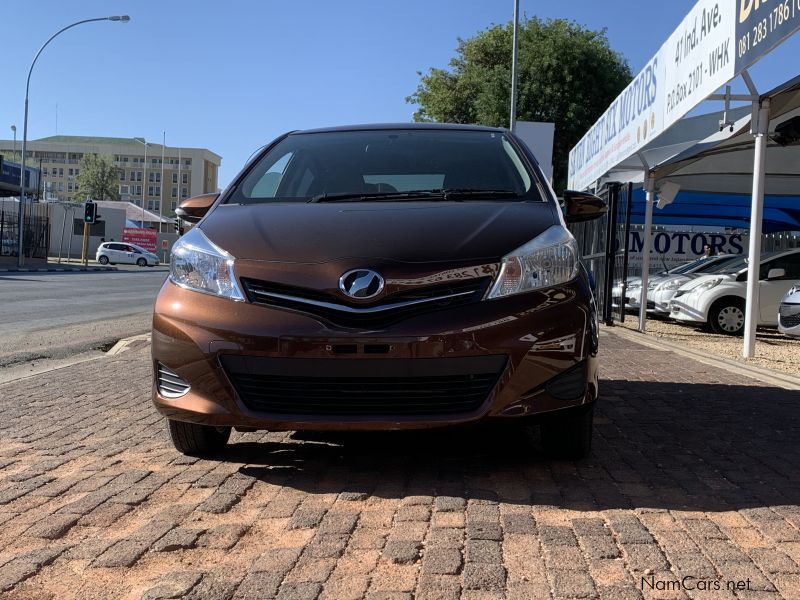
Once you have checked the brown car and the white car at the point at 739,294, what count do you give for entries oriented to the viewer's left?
1

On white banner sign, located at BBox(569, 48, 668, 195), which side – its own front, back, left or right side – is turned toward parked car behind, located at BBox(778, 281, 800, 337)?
left

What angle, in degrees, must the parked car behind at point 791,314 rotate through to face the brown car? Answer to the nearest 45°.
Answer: approximately 45° to its left

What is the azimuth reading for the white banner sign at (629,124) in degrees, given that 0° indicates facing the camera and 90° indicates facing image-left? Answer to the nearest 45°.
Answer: approximately 45°

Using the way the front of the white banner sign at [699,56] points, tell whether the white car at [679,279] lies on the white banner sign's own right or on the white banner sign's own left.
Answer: on the white banner sign's own right

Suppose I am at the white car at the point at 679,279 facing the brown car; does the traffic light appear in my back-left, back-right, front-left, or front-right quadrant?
back-right

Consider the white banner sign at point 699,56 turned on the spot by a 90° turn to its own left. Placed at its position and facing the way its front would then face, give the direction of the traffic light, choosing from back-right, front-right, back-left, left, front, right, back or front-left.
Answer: back

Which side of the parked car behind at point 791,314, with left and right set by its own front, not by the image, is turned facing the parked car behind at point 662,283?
right

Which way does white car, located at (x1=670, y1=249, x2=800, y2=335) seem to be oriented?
to the viewer's left
